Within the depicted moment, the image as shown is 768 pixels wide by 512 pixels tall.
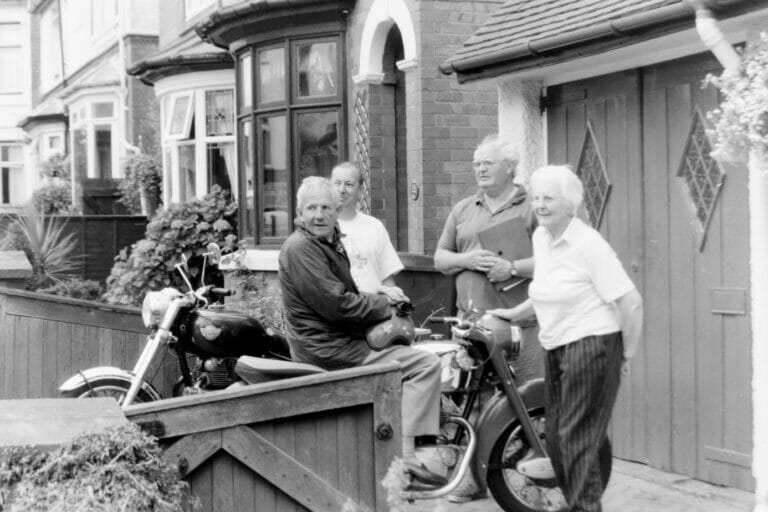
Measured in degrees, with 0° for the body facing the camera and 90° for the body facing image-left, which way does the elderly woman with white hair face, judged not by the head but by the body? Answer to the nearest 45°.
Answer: approximately 45°

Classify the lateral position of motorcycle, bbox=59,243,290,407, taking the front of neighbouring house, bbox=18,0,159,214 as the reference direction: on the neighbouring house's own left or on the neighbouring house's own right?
on the neighbouring house's own left

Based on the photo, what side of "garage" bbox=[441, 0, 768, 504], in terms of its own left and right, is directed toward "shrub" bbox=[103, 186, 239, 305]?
right

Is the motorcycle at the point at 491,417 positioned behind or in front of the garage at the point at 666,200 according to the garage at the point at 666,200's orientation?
in front

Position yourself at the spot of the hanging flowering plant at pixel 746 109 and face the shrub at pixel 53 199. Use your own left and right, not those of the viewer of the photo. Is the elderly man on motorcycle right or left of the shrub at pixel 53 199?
left

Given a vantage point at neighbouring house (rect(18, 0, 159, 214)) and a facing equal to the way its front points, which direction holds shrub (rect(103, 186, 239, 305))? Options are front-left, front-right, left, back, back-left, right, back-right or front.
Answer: front-left

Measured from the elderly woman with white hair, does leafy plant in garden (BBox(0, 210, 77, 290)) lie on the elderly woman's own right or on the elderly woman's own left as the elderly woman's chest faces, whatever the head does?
on the elderly woman's own right

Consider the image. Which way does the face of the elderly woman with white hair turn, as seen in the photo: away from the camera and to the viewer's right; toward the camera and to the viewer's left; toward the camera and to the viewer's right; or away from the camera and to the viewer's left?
toward the camera and to the viewer's left

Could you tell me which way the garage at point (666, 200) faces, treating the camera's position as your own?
facing the viewer and to the left of the viewer

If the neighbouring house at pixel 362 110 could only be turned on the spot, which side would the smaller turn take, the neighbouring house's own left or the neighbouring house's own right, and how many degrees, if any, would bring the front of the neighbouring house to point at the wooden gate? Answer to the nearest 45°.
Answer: approximately 45° to the neighbouring house's own left

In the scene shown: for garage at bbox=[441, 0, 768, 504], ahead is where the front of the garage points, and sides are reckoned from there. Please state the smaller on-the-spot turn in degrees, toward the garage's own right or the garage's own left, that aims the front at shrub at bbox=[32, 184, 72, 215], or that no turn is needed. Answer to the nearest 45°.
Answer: approximately 90° to the garage's own right

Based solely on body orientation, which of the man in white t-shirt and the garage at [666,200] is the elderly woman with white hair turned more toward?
the man in white t-shirt
